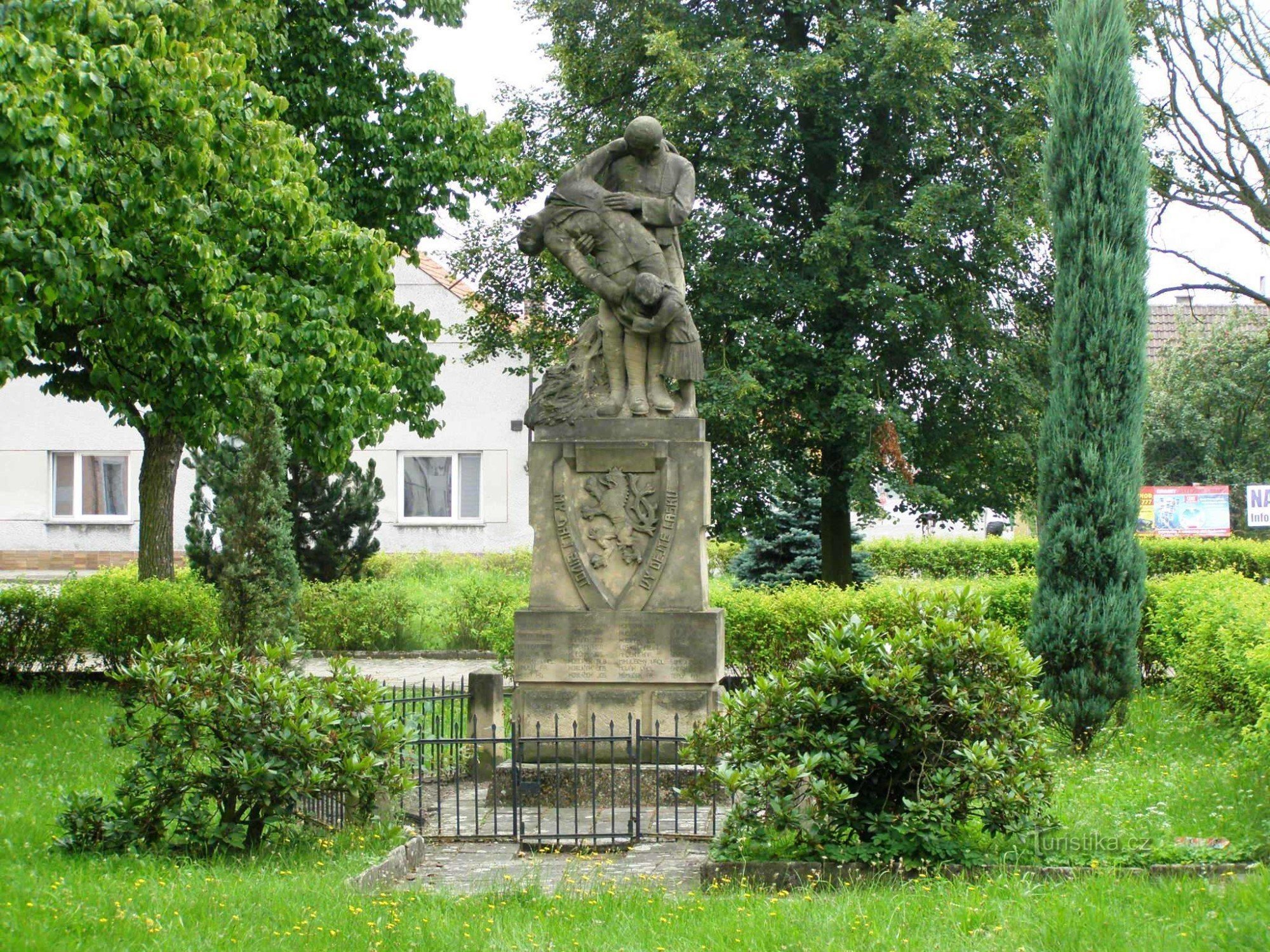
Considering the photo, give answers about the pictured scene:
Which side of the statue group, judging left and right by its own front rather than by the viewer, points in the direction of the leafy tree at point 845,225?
back

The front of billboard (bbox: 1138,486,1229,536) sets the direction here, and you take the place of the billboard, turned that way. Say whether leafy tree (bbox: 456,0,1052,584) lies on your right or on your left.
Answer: on your right

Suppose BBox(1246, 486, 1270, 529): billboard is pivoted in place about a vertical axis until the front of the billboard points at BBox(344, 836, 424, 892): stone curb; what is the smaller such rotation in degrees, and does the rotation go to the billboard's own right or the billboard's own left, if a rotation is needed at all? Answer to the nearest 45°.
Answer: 0° — it already faces it

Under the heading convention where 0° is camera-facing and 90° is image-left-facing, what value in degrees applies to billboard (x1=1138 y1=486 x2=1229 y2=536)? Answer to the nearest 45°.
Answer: approximately 0°

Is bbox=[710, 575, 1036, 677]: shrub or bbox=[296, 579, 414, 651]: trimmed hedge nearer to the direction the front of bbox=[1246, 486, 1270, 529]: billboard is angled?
the shrub

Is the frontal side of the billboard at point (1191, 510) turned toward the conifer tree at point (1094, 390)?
yes

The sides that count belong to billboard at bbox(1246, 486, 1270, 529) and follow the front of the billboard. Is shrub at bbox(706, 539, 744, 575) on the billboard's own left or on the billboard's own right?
on the billboard's own right

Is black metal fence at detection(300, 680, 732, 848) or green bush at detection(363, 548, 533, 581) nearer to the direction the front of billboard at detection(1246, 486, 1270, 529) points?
the black metal fence

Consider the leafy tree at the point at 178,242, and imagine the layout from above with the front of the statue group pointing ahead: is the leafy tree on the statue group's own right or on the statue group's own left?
on the statue group's own right

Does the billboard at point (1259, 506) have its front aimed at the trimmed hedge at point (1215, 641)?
yes

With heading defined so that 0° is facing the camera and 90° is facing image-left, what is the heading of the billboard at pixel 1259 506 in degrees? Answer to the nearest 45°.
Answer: approximately 0°

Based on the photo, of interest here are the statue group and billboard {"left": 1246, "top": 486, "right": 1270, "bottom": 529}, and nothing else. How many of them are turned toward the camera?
2
